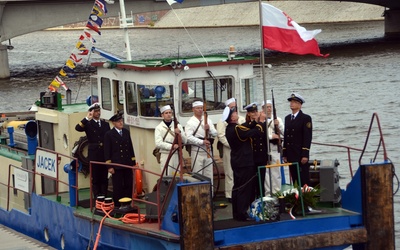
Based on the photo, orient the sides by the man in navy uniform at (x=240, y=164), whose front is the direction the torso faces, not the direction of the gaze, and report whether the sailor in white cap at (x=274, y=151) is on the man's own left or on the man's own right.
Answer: on the man's own left

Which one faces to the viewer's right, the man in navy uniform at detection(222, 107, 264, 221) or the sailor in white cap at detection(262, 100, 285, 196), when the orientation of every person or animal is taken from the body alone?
the man in navy uniform

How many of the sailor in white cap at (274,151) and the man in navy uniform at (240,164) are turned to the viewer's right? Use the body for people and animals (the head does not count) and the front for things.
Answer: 1

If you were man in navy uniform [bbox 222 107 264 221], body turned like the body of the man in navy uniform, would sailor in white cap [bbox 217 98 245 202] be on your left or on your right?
on your left

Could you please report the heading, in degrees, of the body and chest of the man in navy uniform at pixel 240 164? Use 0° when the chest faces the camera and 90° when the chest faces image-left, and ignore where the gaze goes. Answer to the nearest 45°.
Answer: approximately 270°
